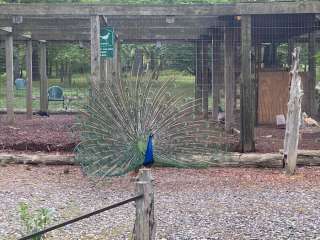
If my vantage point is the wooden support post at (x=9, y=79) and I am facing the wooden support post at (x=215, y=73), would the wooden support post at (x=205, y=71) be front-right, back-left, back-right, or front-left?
front-left

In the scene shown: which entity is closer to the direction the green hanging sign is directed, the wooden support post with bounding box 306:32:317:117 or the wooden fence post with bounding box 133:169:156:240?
the wooden fence post

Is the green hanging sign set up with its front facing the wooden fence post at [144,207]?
yes

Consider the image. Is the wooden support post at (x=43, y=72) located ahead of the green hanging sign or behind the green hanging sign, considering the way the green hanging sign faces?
behind

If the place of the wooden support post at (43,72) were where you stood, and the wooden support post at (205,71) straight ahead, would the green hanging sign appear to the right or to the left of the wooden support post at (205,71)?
right

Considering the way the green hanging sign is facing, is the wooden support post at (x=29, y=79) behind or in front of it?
behind

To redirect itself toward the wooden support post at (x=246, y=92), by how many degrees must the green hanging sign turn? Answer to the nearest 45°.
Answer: approximately 90° to its left

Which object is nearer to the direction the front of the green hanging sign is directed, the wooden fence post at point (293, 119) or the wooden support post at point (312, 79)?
the wooden fence post

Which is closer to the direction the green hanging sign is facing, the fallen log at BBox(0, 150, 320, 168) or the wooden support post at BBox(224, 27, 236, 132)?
the fallen log

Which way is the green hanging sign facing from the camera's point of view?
toward the camera
